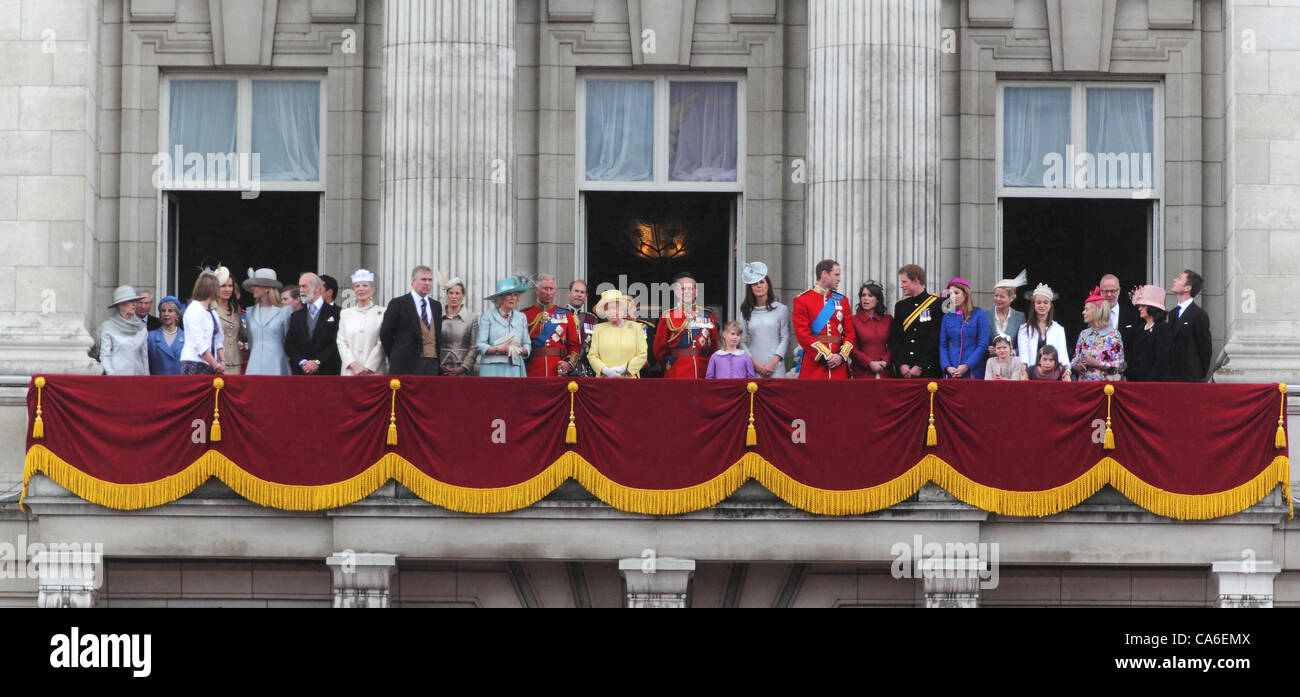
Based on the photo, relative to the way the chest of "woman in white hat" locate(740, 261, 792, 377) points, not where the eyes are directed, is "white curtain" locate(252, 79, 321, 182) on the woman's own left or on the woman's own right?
on the woman's own right

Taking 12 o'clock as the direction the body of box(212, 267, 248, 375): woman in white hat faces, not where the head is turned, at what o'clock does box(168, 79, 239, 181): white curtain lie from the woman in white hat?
The white curtain is roughly at 6 o'clock from the woman in white hat.

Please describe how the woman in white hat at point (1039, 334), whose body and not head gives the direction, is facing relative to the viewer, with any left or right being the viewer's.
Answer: facing the viewer

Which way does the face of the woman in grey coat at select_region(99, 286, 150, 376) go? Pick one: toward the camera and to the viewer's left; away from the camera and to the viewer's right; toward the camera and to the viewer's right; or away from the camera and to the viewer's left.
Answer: toward the camera and to the viewer's right

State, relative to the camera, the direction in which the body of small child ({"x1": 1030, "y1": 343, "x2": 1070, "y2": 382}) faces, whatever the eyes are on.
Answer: toward the camera

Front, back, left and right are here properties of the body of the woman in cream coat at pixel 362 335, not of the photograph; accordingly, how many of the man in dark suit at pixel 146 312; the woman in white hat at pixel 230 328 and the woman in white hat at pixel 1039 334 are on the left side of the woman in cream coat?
1

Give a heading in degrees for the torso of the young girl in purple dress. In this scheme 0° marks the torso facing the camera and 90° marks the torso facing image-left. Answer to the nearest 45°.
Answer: approximately 0°

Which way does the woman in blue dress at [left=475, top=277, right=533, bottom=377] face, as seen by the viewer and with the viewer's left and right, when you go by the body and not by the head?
facing the viewer and to the right of the viewer

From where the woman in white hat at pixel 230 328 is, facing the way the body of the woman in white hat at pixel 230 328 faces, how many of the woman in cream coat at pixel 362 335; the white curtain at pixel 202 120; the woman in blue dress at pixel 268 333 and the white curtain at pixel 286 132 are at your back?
2

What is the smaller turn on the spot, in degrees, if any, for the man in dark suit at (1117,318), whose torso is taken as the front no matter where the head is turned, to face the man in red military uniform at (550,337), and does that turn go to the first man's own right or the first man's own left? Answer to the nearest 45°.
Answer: approximately 90° to the first man's own right

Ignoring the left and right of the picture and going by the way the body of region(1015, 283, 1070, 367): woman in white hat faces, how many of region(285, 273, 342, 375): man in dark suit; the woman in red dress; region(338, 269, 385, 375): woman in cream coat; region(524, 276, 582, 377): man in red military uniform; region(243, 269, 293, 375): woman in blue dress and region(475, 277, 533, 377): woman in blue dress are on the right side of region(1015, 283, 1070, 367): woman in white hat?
6

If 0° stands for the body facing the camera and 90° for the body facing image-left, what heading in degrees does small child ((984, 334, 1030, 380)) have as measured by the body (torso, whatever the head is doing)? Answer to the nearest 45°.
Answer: approximately 0°

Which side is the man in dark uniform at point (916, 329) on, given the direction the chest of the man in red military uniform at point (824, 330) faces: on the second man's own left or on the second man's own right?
on the second man's own left

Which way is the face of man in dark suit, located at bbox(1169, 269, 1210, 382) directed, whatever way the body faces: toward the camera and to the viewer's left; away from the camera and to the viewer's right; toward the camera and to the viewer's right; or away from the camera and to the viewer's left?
toward the camera and to the viewer's left
